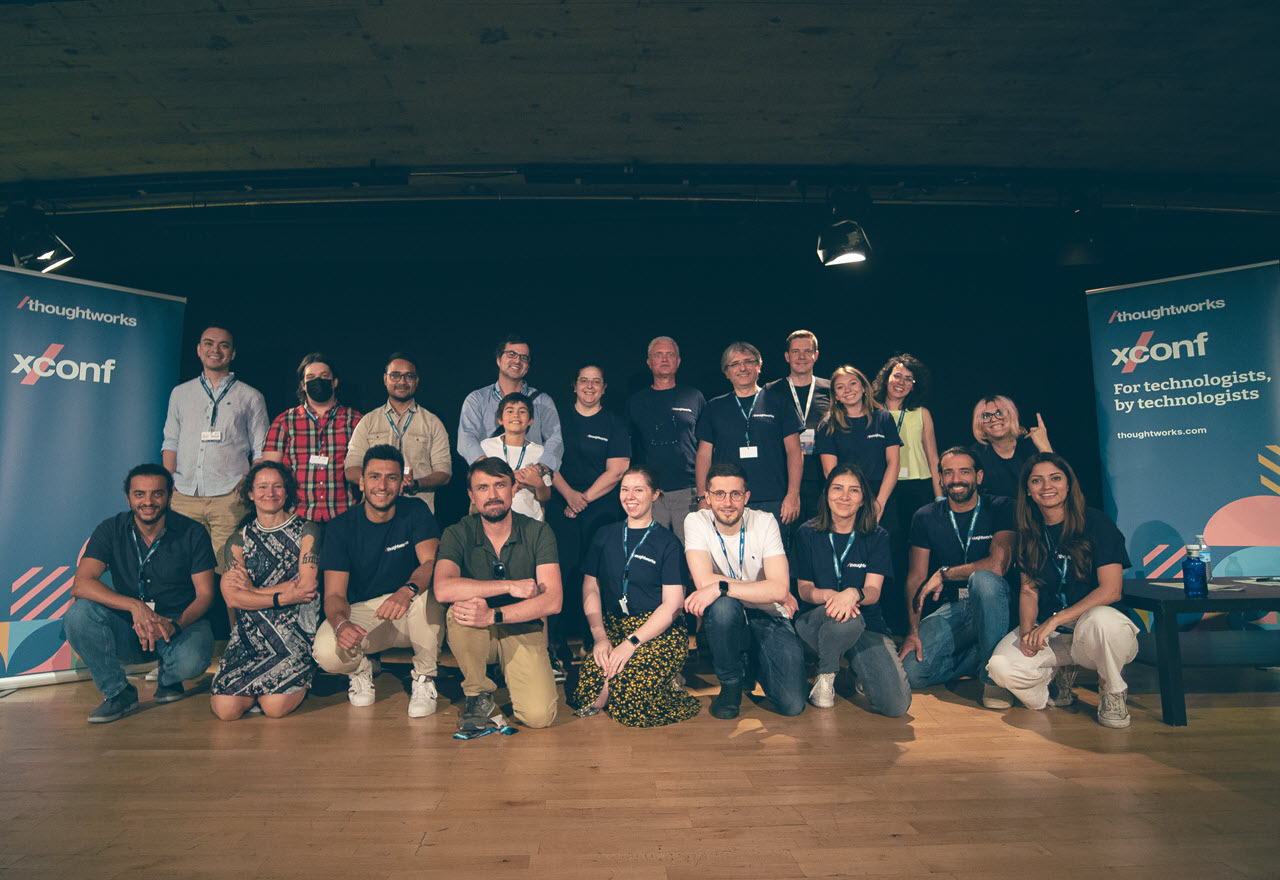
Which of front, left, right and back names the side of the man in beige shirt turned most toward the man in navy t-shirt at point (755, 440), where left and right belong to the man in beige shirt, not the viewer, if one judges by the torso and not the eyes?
left

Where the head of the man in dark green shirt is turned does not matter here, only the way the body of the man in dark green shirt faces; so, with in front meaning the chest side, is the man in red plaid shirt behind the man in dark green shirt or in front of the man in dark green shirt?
behind

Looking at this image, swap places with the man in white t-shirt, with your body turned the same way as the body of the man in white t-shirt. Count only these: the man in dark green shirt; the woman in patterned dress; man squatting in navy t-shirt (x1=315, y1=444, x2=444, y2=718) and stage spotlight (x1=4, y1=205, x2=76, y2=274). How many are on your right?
4

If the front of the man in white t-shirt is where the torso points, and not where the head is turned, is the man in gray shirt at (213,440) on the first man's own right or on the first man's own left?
on the first man's own right

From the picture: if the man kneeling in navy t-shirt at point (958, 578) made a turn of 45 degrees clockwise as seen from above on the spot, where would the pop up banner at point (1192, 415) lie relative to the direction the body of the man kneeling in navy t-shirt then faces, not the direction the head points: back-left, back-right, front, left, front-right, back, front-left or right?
back

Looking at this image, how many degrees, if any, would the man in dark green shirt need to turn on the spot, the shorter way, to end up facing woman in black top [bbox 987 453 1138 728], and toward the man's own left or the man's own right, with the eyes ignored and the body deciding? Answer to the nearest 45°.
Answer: approximately 90° to the man's own left

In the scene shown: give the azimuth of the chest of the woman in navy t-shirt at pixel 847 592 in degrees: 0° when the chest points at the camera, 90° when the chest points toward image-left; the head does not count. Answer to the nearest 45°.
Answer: approximately 0°

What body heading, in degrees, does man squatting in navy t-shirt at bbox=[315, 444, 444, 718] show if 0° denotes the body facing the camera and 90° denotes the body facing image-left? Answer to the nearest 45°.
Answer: approximately 0°
